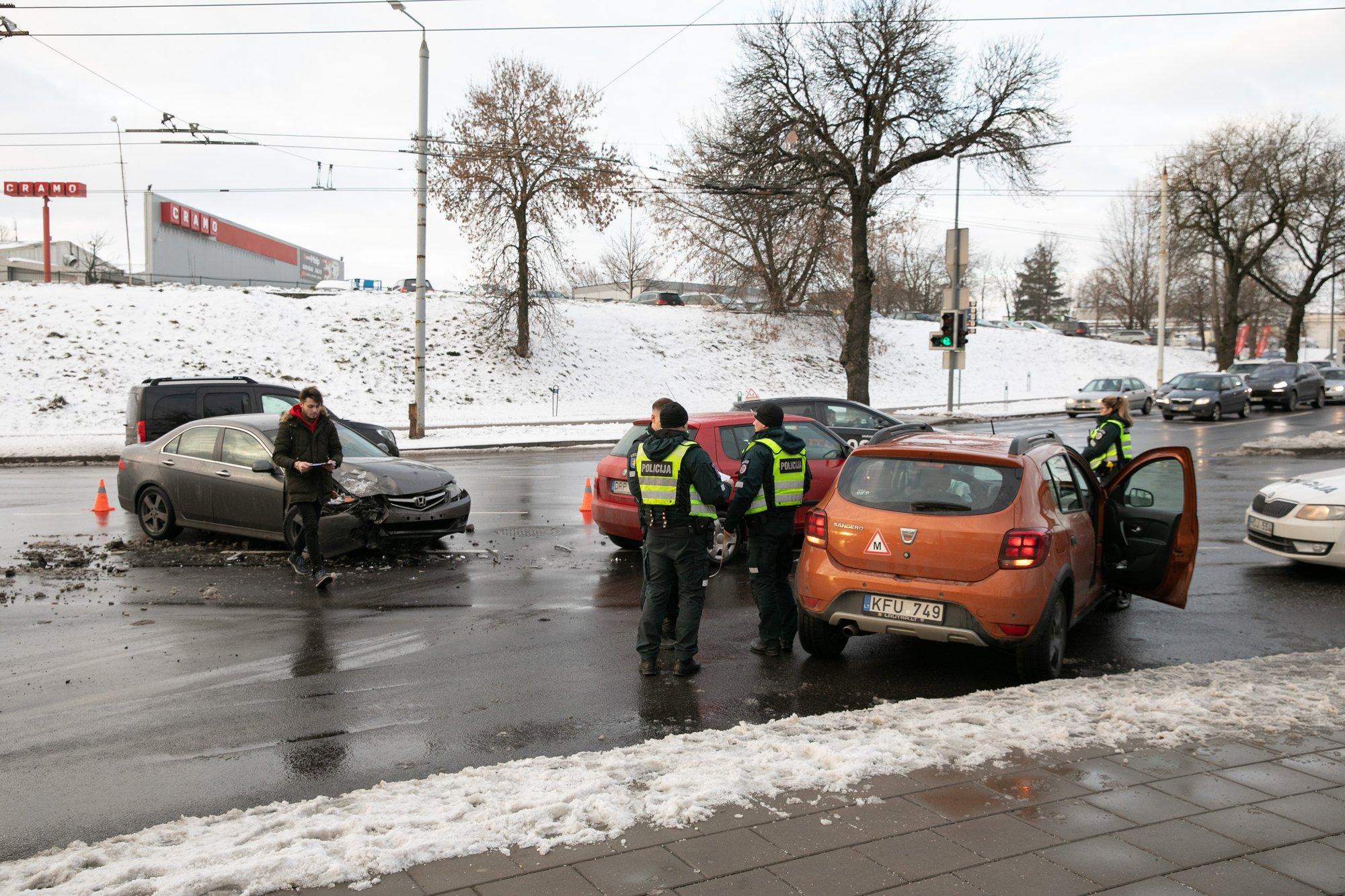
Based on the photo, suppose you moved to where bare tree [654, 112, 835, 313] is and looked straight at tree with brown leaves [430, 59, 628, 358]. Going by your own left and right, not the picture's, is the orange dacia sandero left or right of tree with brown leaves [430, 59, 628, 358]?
left

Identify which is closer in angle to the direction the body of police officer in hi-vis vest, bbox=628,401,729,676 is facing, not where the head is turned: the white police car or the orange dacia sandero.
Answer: the white police car

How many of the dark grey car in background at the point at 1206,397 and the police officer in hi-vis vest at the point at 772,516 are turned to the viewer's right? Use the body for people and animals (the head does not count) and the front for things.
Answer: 0

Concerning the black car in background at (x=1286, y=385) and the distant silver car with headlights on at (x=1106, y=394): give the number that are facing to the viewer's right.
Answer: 0

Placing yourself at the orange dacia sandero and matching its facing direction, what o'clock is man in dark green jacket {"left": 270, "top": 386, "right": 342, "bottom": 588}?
The man in dark green jacket is roughly at 8 o'clock from the orange dacia sandero.

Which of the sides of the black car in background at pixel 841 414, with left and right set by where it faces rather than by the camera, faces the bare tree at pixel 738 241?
left

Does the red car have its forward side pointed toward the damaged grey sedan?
no

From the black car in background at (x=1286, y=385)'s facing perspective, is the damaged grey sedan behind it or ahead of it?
ahead

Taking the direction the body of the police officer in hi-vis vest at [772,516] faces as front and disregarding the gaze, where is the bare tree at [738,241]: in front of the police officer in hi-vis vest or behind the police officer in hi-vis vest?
in front

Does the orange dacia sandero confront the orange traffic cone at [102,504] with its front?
no

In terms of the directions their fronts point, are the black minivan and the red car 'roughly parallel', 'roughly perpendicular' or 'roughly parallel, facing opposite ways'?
roughly parallel

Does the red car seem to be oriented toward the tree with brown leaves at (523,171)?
no

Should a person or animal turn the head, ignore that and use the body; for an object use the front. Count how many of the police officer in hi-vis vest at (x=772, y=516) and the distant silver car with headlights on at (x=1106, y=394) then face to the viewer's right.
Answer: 0

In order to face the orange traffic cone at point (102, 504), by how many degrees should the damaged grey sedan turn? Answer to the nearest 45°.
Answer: approximately 180°

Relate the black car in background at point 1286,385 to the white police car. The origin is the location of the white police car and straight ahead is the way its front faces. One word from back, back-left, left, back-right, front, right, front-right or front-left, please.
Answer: back-right

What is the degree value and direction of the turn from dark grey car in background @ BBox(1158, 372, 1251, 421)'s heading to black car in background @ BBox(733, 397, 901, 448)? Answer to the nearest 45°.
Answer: approximately 45° to its left

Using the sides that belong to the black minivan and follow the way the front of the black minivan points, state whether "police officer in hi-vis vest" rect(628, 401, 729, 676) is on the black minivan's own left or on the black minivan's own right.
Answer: on the black minivan's own right
